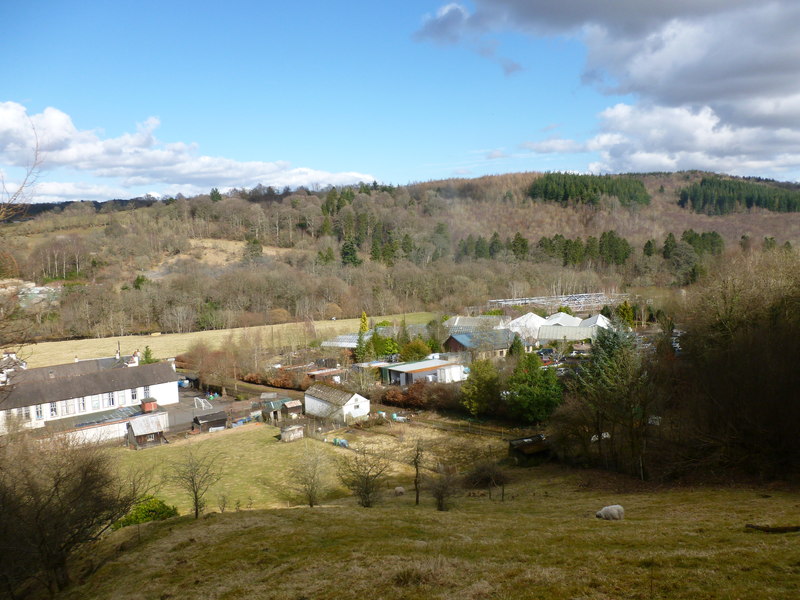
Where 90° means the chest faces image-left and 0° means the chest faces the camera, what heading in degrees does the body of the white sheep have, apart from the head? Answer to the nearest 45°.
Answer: approximately 90°

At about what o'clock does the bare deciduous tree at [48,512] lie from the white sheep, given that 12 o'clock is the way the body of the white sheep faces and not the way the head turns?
The bare deciduous tree is roughly at 11 o'clock from the white sheep.

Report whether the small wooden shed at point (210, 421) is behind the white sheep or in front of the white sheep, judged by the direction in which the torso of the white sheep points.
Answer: in front

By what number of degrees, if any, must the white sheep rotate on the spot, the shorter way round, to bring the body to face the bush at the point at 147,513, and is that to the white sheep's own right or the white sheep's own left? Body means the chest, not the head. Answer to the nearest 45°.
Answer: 0° — it already faces it

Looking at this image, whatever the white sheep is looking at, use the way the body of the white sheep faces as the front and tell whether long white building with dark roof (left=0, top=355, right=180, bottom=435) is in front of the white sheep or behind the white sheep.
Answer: in front

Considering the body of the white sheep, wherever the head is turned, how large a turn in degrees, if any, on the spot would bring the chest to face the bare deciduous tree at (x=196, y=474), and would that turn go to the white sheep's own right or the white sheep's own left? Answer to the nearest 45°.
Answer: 0° — it already faces it
